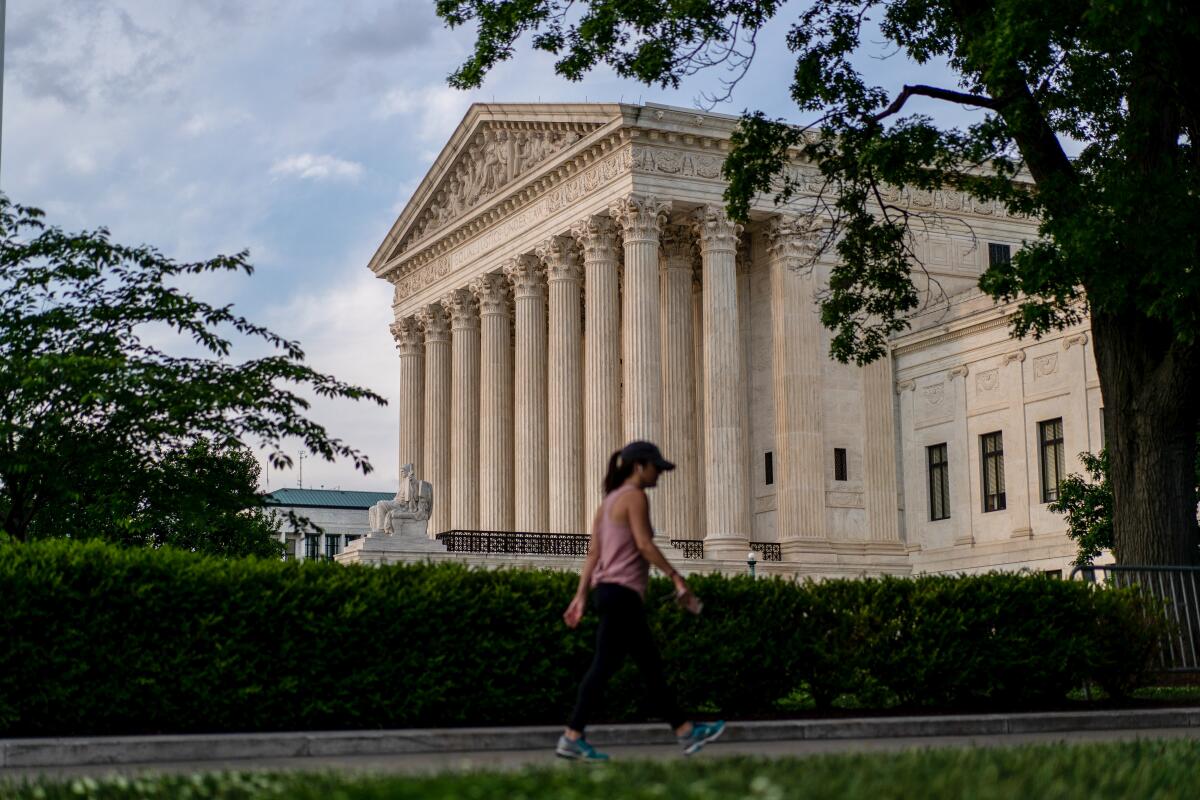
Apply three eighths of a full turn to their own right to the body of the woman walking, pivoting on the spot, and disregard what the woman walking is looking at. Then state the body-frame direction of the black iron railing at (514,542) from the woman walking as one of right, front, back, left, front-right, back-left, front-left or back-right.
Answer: back-right

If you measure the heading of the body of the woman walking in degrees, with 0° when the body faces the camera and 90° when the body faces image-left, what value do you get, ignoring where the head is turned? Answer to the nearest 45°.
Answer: approximately 270°

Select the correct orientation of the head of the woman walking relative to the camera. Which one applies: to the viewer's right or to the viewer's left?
to the viewer's right

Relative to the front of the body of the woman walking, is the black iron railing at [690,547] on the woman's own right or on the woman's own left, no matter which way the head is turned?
on the woman's own left

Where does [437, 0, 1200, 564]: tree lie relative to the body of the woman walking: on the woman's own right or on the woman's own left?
on the woman's own left

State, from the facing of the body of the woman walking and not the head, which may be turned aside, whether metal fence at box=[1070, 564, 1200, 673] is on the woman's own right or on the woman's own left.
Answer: on the woman's own left

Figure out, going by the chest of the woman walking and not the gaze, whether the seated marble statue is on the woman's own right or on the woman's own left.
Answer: on the woman's own left

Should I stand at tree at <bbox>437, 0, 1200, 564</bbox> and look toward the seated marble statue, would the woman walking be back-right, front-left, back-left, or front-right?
back-left
